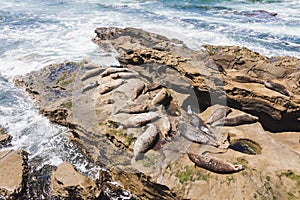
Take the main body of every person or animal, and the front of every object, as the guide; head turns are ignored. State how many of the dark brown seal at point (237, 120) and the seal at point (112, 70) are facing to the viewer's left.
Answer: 1

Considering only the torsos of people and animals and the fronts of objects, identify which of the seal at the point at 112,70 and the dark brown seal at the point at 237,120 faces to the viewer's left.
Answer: the seal at the point at 112,70

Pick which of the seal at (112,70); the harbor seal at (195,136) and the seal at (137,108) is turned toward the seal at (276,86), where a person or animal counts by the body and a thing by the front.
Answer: the seal at (137,108)

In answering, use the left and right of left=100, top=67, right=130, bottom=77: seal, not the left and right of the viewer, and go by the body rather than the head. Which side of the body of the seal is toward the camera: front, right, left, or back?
left

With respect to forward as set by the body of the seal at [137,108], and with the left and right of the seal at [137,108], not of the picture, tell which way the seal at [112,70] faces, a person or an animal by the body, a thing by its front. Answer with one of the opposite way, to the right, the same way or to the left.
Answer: the opposite way

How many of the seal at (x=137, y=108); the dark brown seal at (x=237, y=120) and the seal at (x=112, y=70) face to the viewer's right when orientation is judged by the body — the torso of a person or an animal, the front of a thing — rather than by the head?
2

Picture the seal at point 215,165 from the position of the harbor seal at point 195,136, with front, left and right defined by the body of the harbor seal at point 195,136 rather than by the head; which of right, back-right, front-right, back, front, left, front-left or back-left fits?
back

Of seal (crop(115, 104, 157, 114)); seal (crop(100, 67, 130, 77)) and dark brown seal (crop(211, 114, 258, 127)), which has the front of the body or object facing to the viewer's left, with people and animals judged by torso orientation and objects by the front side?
seal (crop(100, 67, 130, 77))

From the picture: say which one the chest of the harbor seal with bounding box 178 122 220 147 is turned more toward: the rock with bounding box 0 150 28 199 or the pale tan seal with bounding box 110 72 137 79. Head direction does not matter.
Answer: the pale tan seal

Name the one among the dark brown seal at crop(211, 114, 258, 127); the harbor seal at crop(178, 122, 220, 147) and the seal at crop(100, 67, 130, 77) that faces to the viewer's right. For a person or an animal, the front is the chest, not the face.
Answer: the dark brown seal at crop(211, 114, 258, 127)

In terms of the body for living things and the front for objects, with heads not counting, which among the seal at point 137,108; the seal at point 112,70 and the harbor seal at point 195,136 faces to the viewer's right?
the seal at point 137,108

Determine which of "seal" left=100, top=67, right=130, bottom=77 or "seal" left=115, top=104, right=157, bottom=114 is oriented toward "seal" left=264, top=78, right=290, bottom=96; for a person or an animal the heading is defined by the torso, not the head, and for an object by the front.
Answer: "seal" left=115, top=104, right=157, bottom=114

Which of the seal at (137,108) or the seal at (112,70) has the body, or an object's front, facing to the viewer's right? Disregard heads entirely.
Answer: the seal at (137,108)

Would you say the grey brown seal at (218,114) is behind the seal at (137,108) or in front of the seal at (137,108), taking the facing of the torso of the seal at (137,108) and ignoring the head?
in front
